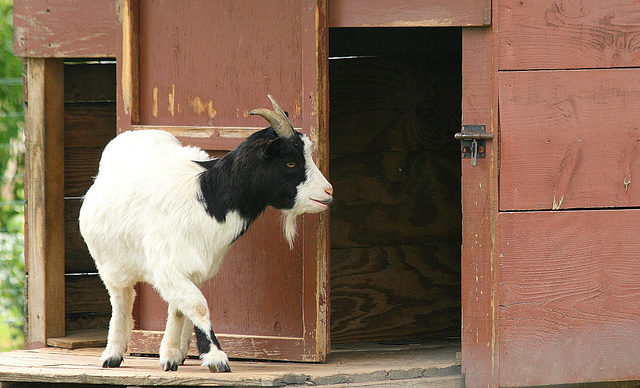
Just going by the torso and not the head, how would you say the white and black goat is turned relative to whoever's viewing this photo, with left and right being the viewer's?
facing the viewer and to the right of the viewer

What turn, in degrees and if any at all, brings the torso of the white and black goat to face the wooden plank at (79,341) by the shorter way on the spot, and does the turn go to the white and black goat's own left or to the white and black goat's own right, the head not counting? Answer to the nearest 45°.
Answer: approximately 180°

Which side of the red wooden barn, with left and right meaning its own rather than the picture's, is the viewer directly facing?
front

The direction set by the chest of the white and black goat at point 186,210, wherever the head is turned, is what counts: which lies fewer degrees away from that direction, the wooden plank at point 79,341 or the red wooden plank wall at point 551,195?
the red wooden plank wall

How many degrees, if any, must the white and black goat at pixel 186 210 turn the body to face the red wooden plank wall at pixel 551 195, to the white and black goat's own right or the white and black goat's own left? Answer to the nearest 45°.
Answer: approximately 45° to the white and black goat's own left
